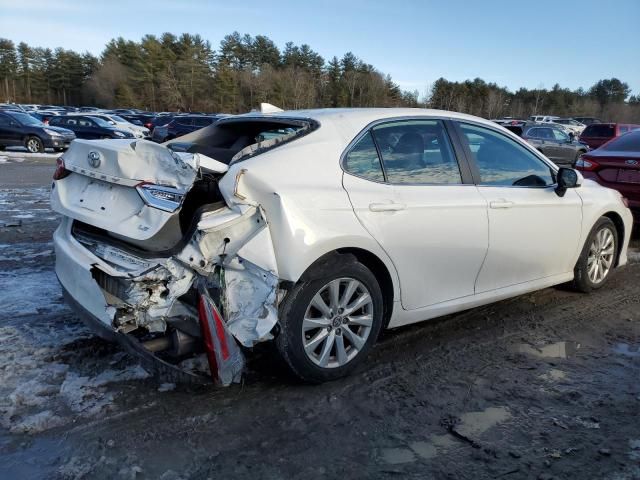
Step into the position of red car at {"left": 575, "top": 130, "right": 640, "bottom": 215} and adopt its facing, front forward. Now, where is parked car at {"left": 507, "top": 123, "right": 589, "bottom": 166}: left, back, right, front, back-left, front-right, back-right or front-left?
front-left

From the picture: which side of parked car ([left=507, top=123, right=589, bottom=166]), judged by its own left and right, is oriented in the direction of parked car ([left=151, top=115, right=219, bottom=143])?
back

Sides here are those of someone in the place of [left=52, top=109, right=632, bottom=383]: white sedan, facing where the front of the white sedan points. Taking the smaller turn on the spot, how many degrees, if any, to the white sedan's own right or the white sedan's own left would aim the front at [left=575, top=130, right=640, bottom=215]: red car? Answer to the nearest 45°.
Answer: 0° — it already faces it

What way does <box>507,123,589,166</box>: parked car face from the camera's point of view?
to the viewer's right

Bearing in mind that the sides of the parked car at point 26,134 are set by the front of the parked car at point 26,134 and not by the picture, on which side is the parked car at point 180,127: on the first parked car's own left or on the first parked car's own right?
on the first parked car's own left

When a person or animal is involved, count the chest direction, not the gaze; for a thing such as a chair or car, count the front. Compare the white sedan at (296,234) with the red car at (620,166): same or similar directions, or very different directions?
same or similar directions

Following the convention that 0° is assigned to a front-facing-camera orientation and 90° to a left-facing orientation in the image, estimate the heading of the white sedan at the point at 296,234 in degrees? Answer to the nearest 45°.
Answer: approximately 225°

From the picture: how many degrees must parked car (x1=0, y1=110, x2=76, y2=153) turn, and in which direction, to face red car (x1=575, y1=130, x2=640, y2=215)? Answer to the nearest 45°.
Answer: approximately 45° to its right

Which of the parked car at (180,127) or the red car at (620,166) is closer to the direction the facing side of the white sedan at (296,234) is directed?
the red car

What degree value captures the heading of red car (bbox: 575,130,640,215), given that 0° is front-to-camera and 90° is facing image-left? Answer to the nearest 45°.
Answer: approximately 225°

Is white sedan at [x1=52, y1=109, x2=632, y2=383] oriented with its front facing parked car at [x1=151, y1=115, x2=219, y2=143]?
no

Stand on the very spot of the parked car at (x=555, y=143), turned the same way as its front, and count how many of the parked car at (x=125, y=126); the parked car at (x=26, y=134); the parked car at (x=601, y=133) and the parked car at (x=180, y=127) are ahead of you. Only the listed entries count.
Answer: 1

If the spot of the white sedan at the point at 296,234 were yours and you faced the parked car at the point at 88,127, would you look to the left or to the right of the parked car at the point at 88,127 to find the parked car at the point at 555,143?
right
